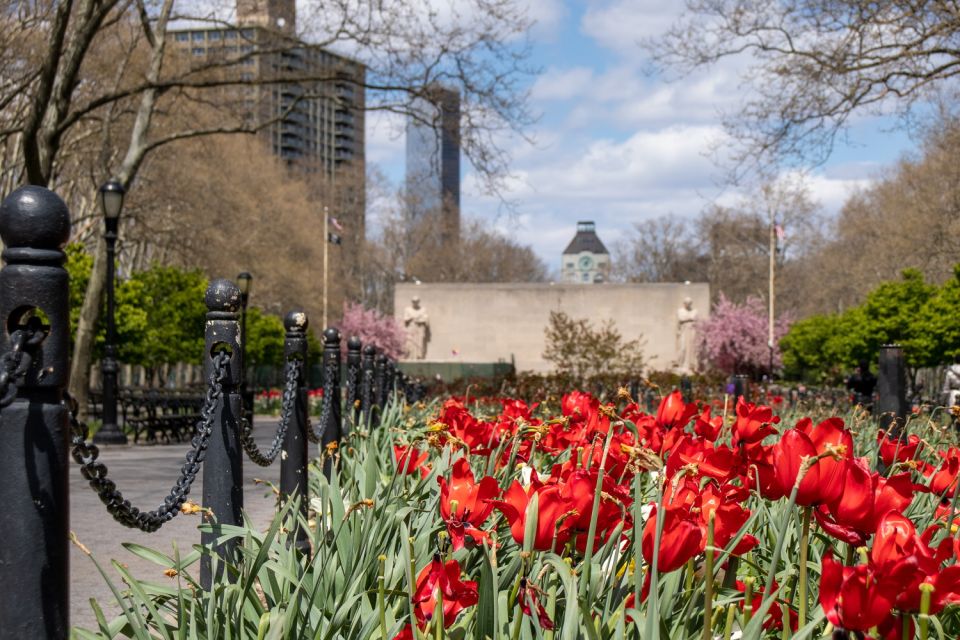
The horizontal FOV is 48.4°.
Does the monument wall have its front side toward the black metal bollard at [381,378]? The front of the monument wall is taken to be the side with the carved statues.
yes

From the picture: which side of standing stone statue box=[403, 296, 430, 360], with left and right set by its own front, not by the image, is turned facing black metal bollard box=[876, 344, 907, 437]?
front

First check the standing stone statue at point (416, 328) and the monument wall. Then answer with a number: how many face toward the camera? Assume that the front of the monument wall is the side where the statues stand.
2

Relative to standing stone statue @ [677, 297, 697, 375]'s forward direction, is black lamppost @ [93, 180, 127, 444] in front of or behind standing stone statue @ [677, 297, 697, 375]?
in front

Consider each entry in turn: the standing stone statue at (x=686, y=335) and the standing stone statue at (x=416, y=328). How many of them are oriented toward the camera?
2

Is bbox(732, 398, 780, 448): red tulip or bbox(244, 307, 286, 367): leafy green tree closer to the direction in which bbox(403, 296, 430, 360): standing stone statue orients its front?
the red tulip

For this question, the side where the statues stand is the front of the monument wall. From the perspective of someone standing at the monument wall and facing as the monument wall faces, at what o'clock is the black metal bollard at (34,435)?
The black metal bollard is roughly at 12 o'clock from the monument wall.

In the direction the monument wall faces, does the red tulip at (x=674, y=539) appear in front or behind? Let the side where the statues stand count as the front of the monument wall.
in front

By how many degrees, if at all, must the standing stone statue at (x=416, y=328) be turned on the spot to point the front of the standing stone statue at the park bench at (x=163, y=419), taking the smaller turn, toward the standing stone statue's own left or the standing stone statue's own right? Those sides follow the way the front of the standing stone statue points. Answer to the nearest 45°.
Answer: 0° — it already faces it

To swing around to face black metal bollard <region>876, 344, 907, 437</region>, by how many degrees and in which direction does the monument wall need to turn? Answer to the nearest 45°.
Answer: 0° — it already faces it

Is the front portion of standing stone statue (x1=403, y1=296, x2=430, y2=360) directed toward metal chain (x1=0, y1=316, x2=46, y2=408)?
yes

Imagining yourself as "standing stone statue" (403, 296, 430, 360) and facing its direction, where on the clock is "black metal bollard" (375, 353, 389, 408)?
The black metal bollard is roughly at 12 o'clock from the standing stone statue.

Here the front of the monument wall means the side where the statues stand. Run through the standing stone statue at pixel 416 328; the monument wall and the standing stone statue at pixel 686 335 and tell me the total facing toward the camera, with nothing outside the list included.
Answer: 3

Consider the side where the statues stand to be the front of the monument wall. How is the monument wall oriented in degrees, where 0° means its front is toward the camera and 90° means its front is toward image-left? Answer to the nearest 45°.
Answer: approximately 0°

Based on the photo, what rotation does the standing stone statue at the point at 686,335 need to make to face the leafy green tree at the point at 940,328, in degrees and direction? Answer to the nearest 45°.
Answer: approximately 45° to its left
